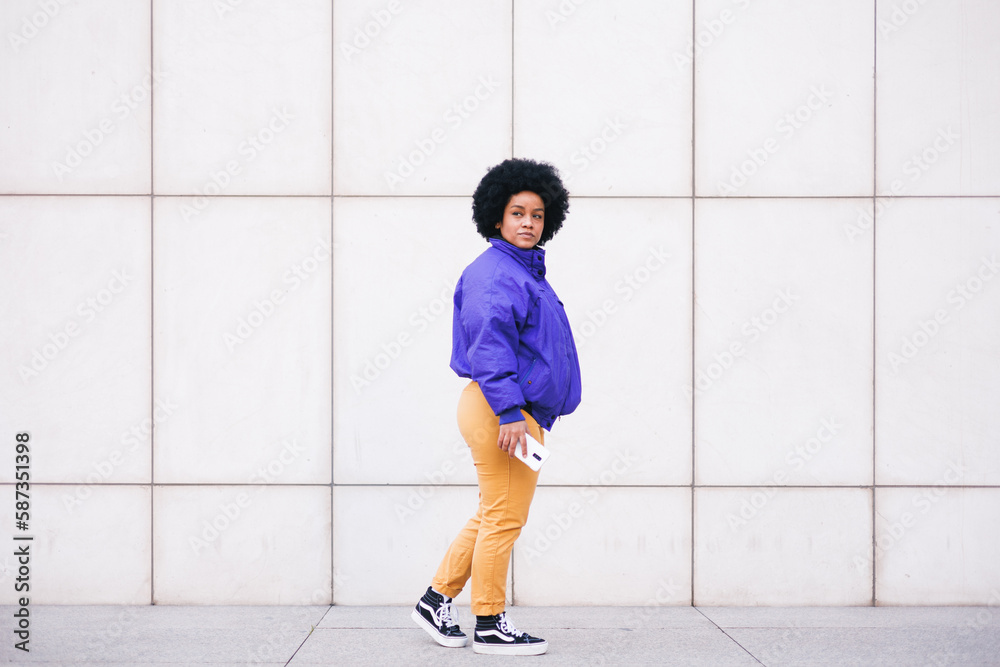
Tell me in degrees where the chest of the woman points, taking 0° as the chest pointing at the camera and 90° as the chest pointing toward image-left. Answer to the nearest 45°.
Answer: approximately 270°
